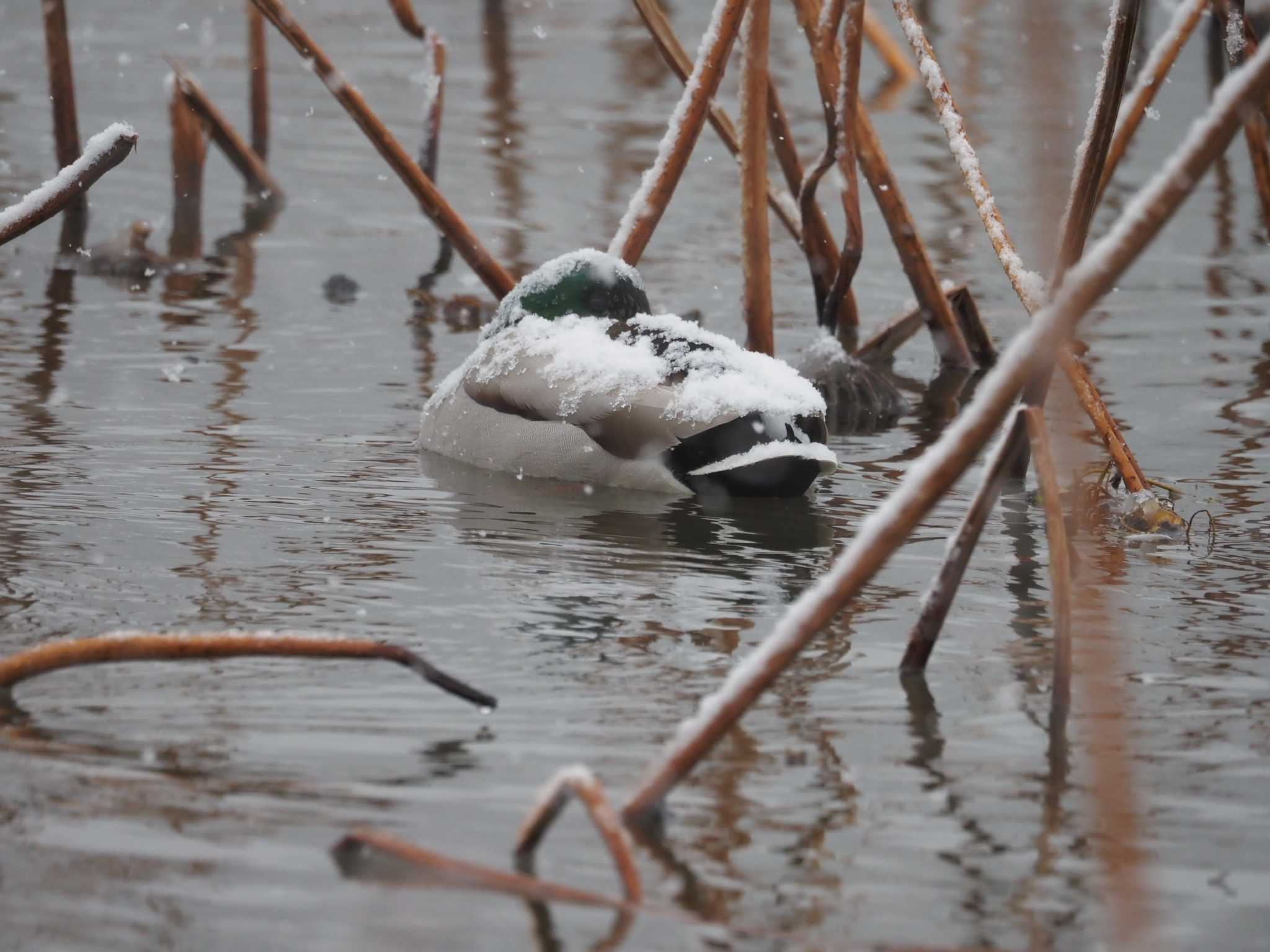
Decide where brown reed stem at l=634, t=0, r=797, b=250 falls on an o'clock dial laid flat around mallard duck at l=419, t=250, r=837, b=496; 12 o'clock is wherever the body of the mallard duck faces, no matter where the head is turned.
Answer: The brown reed stem is roughly at 2 o'clock from the mallard duck.

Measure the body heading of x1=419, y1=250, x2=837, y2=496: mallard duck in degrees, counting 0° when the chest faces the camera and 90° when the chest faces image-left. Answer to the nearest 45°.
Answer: approximately 135°

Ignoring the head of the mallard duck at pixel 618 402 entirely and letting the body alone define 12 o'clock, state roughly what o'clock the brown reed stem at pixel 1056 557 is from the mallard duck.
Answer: The brown reed stem is roughly at 7 o'clock from the mallard duck.

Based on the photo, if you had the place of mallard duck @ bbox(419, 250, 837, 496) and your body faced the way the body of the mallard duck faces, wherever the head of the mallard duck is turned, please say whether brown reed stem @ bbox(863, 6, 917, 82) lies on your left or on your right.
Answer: on your right

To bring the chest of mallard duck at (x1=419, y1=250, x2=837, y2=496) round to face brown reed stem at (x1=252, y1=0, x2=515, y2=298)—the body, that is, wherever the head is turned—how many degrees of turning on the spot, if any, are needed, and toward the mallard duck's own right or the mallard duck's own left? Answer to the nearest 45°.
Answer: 0° — it already faces it

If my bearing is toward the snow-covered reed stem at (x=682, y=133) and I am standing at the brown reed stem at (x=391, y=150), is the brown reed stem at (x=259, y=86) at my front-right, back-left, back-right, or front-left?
back-left

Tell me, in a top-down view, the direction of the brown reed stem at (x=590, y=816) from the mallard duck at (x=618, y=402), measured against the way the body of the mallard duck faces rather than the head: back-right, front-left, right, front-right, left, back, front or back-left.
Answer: back-left

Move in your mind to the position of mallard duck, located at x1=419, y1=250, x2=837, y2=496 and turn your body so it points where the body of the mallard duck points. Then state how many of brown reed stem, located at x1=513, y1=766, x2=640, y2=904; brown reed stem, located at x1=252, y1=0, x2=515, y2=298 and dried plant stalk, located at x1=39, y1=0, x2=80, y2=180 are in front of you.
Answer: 2
